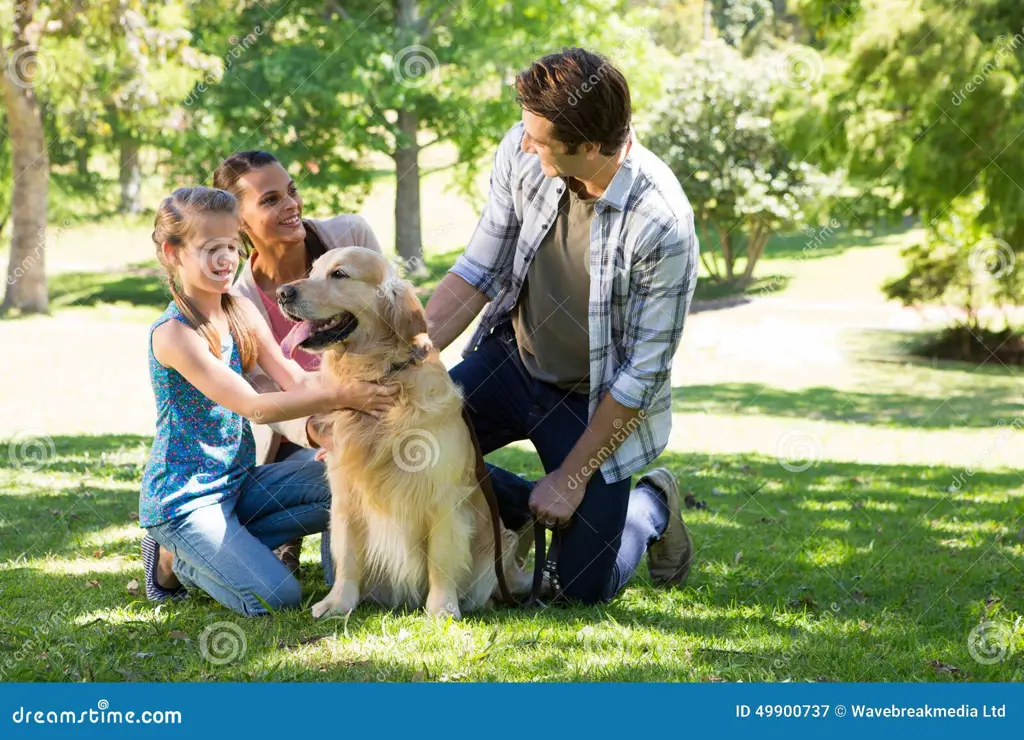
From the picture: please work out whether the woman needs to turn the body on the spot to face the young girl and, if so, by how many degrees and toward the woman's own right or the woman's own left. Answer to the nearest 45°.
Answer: approximately 45° to the woman's own right

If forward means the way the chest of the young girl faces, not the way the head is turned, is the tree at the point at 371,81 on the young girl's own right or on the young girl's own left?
on the young girl's own left

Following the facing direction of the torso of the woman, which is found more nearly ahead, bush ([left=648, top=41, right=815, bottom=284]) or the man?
the man

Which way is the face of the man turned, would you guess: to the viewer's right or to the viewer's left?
to the viewer's left

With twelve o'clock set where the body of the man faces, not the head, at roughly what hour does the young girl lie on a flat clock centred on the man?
The young girl is roughly at 1 o'clock from the man.

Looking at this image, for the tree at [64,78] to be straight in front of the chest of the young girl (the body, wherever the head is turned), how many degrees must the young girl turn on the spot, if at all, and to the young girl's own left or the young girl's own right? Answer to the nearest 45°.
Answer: approximately 135° to the young girl's own left

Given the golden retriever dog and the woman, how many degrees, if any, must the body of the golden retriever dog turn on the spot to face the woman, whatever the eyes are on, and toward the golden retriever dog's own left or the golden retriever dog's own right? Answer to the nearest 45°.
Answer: approximately 90° to the golden retriever dog's own right

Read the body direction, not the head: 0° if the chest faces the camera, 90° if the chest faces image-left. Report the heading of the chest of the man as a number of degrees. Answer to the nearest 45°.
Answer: approximately 45°

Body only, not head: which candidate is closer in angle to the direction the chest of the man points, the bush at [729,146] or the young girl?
the young girl

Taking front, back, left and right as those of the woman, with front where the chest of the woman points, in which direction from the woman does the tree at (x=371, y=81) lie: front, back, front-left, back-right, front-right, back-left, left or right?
back-left

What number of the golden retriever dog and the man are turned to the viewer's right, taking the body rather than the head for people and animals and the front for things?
0

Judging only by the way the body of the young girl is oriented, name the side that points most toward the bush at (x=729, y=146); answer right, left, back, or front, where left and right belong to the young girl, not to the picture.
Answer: left

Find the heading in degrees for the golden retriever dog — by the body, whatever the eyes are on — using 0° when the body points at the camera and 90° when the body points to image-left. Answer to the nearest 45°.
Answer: approximately 45°

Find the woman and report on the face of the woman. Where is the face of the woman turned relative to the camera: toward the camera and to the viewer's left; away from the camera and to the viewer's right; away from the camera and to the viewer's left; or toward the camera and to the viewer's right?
toward the camera and to the viewer's right
